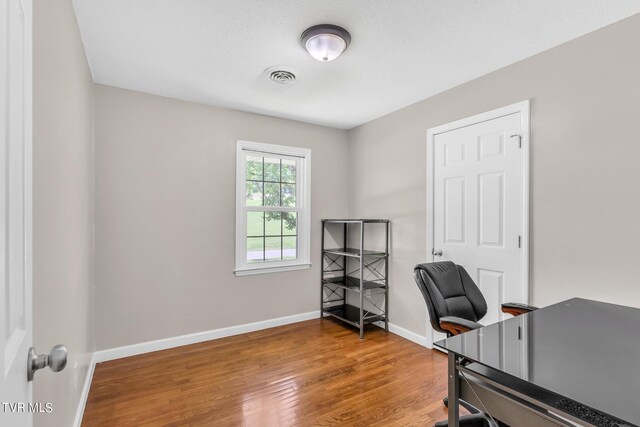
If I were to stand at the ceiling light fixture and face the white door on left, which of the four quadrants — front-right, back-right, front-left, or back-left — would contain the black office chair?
back-left

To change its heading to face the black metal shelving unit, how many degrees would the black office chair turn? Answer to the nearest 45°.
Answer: approximately 180°

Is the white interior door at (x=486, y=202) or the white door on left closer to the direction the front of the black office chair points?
the white door on left

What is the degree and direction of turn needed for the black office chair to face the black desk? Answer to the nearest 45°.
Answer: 0° — it already faces it

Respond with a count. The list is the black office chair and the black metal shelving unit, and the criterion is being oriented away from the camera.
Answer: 0

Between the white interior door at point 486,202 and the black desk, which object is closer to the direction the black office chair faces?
the black desk

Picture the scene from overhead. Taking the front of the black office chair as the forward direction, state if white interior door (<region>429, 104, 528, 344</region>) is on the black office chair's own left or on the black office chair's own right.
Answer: on the black office chair's own left

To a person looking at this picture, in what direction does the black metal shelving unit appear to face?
facing the viewer and to the left of the viewer

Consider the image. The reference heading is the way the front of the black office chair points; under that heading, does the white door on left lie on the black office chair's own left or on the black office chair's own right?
on the black office chair's own right

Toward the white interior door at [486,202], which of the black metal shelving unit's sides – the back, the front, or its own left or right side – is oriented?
left

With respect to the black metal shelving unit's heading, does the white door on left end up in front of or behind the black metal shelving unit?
in front

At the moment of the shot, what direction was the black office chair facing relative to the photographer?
facing the viewer and to the right of the viewer

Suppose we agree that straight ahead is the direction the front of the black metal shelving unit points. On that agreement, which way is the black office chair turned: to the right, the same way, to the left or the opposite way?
to the left
